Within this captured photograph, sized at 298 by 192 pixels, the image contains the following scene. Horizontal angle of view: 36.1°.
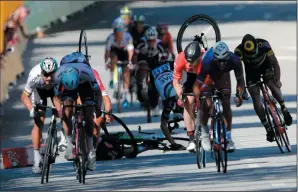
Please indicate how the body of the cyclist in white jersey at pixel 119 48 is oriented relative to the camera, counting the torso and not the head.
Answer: toward the camera

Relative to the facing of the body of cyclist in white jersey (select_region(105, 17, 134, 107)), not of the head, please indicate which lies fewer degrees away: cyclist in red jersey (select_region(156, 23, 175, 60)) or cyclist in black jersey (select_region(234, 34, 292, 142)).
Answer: the cyclist in black jersey

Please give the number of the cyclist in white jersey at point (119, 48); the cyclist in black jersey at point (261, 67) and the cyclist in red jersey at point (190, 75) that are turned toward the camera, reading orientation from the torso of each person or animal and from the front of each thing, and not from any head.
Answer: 3

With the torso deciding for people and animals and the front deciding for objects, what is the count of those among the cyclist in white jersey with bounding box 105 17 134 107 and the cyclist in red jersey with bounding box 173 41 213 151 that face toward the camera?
2

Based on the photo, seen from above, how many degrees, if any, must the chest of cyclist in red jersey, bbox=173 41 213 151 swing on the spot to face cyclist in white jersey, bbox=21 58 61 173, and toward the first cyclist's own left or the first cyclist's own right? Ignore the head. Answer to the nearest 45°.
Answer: approximately 90° to the first cyclist's own right

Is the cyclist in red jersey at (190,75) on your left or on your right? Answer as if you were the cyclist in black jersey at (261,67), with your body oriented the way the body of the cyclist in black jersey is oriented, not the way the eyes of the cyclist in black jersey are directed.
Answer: on your right

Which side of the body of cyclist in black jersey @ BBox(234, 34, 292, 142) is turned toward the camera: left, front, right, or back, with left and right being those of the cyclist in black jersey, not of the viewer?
front

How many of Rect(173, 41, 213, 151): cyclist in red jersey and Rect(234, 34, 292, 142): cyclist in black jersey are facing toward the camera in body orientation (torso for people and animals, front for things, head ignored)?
2
